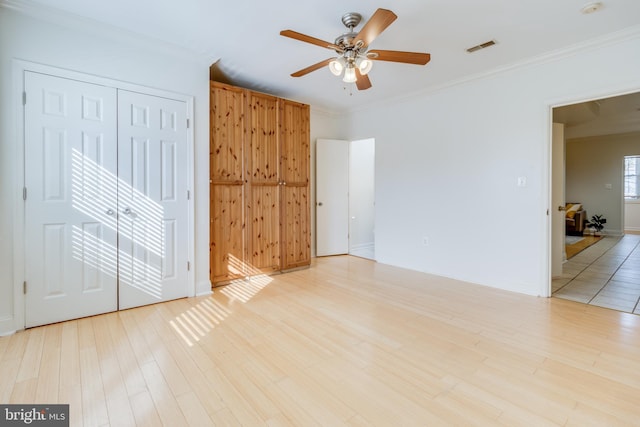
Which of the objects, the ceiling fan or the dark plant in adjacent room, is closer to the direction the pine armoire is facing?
the ceiling fan

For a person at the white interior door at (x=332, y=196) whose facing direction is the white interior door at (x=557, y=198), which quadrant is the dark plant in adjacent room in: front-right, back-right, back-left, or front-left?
front-left

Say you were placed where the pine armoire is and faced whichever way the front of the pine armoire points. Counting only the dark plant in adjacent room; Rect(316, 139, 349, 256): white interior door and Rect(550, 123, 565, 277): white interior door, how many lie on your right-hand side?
0

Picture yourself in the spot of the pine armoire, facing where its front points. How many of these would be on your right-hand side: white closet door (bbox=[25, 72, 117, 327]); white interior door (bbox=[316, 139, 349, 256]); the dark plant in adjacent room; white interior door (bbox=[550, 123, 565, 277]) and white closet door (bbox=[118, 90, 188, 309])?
2

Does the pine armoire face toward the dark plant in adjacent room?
no

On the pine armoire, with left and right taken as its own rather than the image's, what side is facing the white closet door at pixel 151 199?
right

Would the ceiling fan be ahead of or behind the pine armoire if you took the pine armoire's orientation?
ahead

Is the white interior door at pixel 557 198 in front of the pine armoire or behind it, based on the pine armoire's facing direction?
in front

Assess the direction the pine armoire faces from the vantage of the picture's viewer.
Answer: facing the viewer and to the right of the viewer

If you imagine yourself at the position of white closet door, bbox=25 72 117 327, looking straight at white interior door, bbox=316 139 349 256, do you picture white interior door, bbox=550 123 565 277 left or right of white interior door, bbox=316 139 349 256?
right

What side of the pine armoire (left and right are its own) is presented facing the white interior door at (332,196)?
left

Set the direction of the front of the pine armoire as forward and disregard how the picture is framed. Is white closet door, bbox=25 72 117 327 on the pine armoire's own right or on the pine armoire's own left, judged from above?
on the pine armoire's own right

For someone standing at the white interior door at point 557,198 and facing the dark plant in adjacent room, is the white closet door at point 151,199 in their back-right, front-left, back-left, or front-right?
back-left
